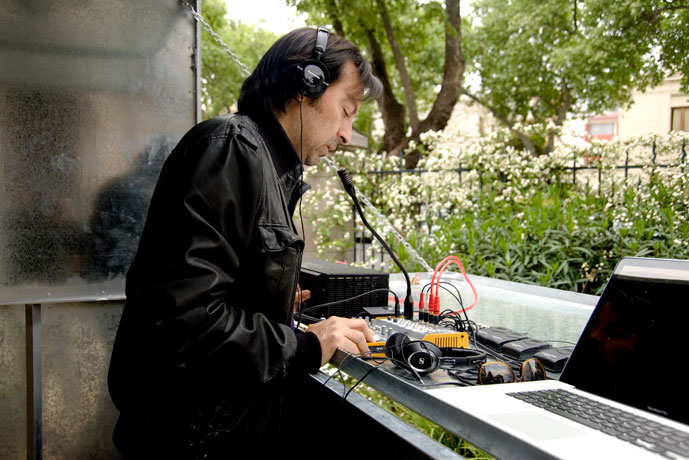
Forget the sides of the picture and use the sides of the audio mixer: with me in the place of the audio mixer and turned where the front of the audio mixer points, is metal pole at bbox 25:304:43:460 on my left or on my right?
on my right

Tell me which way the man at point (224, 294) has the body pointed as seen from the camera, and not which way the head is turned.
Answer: to the viewer's right

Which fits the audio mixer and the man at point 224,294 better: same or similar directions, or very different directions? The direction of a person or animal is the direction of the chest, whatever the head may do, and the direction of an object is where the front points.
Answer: very different directions

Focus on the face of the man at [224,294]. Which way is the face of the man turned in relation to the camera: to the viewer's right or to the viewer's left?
to the viewer's right

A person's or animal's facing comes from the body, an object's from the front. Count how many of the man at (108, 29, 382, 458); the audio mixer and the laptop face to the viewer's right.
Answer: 1

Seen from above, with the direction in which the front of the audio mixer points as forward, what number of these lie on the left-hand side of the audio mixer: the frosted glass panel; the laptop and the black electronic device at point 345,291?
1

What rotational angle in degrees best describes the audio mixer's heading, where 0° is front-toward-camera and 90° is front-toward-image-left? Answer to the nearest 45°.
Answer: approximately 45°

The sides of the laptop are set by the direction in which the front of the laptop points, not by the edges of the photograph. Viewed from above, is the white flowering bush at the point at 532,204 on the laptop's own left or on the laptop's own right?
on the laptop's own right

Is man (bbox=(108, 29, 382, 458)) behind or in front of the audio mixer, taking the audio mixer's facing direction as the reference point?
in front

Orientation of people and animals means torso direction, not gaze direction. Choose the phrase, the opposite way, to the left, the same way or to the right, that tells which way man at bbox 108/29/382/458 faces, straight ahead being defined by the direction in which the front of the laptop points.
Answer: the opposite way

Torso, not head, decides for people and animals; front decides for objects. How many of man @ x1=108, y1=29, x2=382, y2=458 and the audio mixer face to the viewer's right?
1
